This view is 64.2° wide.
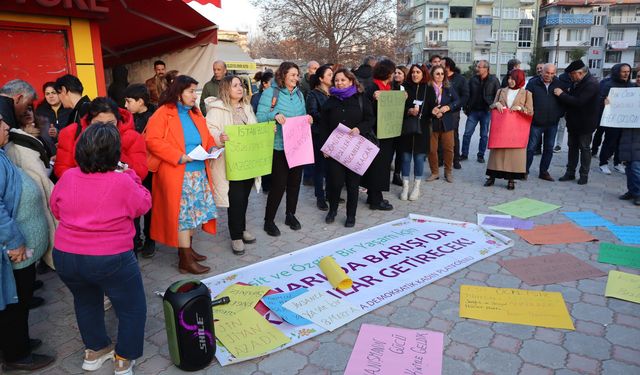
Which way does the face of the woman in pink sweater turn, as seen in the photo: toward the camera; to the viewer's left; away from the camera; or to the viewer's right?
away from the camera

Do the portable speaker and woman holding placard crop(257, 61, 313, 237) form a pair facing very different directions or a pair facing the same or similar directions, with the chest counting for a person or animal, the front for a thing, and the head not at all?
same or similar directions

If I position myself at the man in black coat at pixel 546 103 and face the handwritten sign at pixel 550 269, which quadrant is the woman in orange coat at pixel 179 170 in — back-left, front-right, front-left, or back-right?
front-right

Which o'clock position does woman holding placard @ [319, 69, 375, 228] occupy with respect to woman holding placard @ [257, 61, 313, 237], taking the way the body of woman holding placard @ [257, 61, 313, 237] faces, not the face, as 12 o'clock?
woman holding placard @ [319, 69, 375, 228] is roughly at 10 o'clock from woman holding placard @ [257, 61, 313, 237].

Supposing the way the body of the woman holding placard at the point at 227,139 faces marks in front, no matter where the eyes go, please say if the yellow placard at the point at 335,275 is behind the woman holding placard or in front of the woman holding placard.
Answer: in front

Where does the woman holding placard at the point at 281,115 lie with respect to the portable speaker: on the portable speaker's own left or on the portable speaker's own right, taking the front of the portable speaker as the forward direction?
on the portable speaker's own left

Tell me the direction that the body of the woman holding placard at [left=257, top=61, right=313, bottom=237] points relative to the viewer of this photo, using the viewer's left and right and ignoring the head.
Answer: facing the viewer and to the right of the viewer

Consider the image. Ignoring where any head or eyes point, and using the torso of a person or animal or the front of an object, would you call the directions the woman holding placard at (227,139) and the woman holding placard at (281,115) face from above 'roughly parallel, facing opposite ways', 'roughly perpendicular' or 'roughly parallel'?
roughly parallel

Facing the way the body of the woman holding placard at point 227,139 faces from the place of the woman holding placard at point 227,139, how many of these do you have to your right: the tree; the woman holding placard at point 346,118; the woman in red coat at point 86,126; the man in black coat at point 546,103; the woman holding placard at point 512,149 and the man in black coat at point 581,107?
1

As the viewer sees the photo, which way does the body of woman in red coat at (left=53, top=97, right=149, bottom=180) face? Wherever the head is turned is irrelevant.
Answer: toward the camera

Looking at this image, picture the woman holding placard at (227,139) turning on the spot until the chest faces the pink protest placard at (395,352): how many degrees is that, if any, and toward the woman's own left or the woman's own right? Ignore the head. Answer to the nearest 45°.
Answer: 0° — they already face it

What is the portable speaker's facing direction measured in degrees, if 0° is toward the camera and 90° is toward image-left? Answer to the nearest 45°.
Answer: approximately 315°

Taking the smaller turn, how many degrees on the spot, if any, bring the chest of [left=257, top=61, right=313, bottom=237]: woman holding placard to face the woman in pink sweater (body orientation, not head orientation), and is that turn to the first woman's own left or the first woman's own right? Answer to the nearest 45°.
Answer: approximately 45° to the first woman's own right

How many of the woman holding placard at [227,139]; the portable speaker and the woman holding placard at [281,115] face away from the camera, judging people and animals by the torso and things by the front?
0

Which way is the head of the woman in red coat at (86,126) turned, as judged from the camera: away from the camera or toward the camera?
toward the camera
